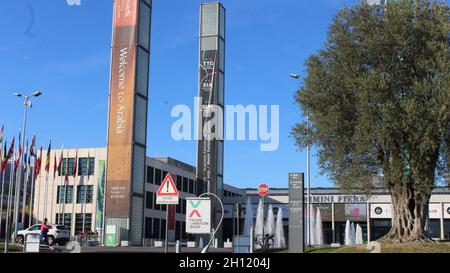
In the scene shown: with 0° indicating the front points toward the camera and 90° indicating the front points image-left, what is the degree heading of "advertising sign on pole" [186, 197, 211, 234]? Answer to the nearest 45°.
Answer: approximately 0°

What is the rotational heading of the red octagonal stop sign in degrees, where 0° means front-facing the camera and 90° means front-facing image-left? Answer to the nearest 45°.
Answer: approximately 0°

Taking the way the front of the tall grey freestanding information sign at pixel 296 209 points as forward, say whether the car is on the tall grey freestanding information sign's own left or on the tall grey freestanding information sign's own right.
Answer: on the tall grey freestanding information sign's own right

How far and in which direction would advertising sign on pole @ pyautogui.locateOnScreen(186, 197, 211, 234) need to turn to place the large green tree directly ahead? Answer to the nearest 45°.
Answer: approximately 135° to its left

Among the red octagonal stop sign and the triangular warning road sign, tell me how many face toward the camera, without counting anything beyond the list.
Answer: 2
